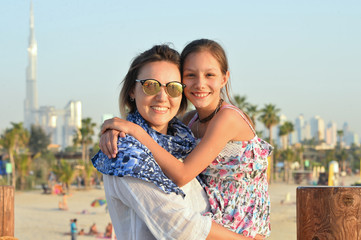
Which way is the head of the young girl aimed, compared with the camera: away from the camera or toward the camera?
toward the camera

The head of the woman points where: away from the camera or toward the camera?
toward the camera

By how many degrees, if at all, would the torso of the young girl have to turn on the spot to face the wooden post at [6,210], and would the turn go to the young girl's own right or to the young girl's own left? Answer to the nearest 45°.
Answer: approximately 90° to the young girl's own right

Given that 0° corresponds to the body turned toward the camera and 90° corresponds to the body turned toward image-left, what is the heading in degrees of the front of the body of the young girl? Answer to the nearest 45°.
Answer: approximately 45°

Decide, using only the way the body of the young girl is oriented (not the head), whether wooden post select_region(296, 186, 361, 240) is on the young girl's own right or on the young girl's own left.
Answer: on the young girl's own left
